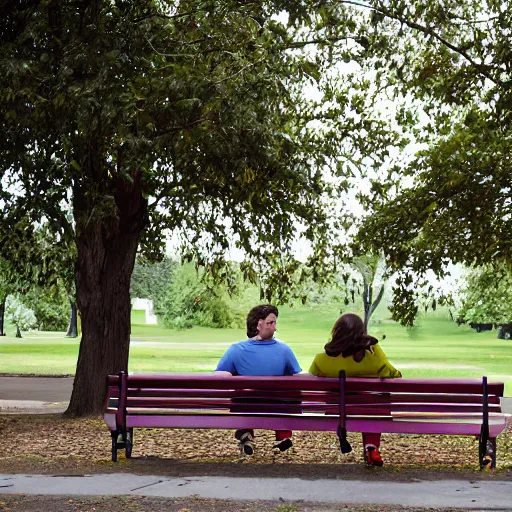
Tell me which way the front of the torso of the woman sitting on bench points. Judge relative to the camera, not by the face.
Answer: away from the camera

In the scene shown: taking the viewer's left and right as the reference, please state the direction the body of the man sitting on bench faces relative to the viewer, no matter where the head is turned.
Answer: facing away from the viewer

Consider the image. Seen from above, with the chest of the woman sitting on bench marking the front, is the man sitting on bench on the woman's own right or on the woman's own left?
on the woman's own left

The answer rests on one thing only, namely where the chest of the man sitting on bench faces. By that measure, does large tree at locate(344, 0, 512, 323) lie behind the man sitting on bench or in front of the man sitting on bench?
in front

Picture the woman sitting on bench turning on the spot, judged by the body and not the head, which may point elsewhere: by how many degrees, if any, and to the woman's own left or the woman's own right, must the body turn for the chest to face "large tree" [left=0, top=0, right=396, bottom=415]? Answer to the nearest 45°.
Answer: approximately 45° to the woman's own left

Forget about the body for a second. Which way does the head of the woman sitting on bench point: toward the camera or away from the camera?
away from the camera

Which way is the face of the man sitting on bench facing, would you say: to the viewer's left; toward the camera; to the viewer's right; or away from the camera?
to the viewer's right

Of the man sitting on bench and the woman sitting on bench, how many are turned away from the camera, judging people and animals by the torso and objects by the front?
2

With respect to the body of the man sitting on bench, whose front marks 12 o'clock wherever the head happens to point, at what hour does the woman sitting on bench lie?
The woman sitting on bench is roughly at 4 o'clock from the man sitting on bench.
